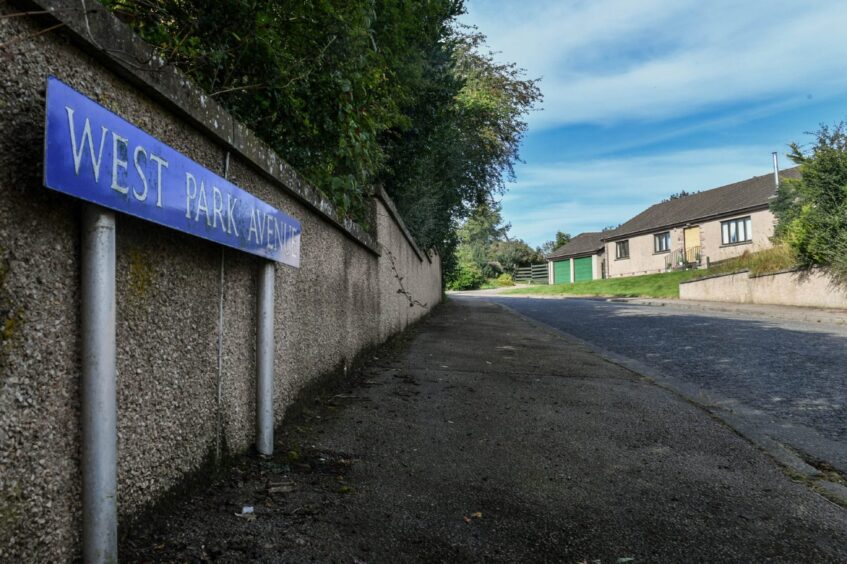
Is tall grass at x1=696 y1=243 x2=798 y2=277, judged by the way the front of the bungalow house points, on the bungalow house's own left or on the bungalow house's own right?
on the bungalow house's own left

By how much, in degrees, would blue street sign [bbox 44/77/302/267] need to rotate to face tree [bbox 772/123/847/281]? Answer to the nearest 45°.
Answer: approximately 90° to its left

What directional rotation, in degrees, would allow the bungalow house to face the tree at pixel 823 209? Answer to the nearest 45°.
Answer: approximately 45° to its left

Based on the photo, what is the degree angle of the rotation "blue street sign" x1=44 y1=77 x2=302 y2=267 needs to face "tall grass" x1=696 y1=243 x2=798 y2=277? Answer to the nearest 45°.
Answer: approximately 90° to its left

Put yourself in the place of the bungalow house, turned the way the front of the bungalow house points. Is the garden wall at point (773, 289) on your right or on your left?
on your left

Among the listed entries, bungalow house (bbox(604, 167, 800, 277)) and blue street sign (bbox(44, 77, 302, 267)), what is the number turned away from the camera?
0

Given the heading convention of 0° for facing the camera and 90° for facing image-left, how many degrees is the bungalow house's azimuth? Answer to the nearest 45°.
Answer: approximately 45°

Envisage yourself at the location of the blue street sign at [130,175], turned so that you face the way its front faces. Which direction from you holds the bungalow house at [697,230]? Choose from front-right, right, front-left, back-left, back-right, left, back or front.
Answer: left
